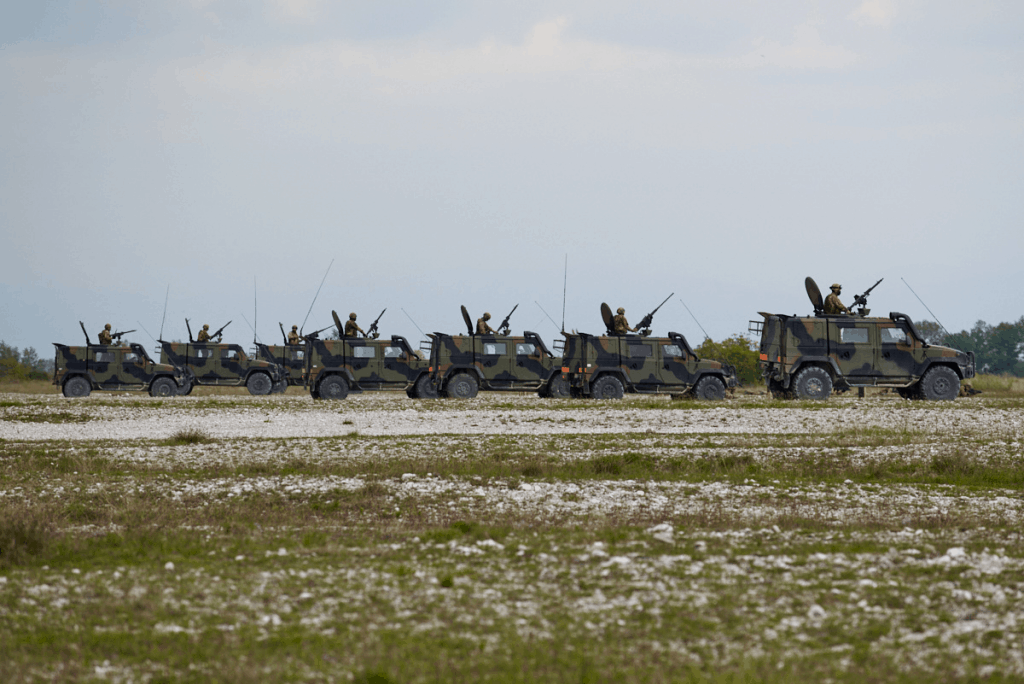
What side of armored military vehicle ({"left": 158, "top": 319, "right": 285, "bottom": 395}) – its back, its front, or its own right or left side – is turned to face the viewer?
right

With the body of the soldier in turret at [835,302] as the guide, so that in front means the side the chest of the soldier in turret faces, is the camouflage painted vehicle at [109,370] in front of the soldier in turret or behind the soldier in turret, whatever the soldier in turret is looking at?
behind

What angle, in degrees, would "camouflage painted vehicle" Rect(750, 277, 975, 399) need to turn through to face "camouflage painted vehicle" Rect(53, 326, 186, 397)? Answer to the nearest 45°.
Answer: approximately 180°

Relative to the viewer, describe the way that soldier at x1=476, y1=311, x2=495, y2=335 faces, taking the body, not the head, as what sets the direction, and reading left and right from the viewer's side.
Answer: facing to the right of the viewer

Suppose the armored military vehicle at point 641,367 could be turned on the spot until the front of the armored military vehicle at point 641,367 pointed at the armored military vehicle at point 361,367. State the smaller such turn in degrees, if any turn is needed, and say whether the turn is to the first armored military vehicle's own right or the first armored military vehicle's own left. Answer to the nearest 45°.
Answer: approximately 180°

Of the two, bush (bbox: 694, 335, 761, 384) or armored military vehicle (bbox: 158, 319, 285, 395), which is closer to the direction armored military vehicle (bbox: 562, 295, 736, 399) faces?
the bush

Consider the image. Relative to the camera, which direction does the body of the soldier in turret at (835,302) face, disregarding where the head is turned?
to the viewer's right

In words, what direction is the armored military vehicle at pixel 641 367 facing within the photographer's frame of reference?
facing to the right of the viewer

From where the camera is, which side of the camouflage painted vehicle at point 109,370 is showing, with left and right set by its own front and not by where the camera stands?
right

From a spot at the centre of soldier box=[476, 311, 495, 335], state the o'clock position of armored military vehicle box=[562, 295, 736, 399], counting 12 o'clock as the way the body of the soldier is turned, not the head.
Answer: The armored military vehicle is roughly at 1 o'clock from the soldier.

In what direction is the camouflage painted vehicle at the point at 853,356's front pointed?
to the viewer's right

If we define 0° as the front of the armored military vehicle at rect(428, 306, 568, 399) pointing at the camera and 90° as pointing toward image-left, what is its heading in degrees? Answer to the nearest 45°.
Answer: approximately 270°
